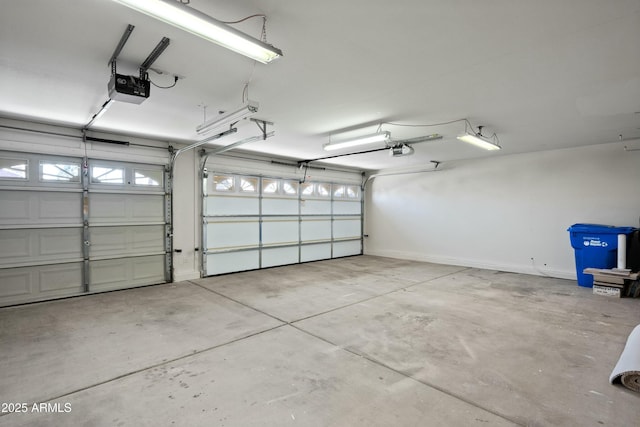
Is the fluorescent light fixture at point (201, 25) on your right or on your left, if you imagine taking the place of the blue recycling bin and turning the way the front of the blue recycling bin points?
on your left

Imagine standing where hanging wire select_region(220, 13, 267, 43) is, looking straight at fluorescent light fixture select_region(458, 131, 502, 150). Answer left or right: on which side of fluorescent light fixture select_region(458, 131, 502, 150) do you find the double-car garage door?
left

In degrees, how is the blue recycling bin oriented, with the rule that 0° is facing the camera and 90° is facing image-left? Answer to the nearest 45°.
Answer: approximately 90°
